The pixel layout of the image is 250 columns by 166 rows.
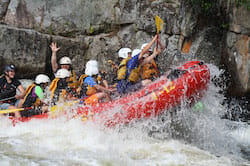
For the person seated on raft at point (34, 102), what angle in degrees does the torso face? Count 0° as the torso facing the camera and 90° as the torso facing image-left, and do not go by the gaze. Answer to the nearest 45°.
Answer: approximately 270°

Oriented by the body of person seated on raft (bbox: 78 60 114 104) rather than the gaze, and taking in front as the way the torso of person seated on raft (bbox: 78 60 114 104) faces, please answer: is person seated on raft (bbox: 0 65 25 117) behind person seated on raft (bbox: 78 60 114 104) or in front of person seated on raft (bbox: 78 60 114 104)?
behind

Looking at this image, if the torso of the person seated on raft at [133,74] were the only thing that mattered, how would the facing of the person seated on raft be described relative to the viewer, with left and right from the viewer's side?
facing to the right of the viewer

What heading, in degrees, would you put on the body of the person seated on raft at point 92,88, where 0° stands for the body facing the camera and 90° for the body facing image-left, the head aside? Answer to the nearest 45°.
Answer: approximately 270°

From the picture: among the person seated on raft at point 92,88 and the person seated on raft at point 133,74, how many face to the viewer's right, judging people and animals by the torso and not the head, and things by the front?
2

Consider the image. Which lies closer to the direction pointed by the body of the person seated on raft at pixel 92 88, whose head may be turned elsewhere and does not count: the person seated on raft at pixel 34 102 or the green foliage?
the green foliage

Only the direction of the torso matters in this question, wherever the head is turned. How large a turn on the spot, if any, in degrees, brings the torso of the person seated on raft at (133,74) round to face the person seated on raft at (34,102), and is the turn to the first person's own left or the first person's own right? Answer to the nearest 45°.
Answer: approximately 180°
